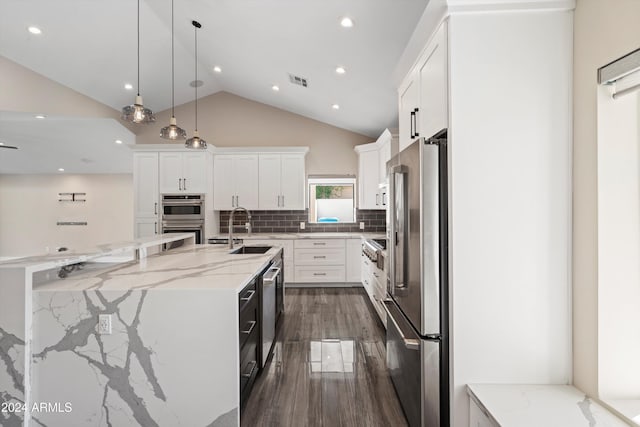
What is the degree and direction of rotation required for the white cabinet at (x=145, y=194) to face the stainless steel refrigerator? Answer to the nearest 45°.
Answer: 0° — it already faces it

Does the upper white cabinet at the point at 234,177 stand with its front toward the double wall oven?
no

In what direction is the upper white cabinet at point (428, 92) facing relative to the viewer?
to the viewer's left

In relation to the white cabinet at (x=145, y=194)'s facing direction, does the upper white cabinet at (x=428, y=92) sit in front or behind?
in front

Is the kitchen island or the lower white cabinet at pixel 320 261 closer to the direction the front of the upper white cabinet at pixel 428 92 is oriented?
the kitchen island

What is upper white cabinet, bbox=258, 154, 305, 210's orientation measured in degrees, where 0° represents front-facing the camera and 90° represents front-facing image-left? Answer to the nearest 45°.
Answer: approximately 0°

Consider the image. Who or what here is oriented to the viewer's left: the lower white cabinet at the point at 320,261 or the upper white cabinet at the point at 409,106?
the upper white cabinet

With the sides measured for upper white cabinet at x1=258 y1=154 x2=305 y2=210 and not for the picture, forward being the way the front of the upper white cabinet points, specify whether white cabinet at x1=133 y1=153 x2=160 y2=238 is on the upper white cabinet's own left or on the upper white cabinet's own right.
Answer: on the upper white cabinet's own right

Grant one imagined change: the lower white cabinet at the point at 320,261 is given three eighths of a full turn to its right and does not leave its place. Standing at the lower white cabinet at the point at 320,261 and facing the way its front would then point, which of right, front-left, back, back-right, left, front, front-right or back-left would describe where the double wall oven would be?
front-left

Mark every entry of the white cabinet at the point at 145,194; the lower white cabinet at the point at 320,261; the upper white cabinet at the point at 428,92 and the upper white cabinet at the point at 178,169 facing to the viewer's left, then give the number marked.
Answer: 1

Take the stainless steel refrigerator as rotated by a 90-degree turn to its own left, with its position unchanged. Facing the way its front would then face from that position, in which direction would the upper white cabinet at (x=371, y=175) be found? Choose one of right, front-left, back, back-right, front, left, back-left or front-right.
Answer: back

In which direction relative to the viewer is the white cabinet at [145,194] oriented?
toward the camera

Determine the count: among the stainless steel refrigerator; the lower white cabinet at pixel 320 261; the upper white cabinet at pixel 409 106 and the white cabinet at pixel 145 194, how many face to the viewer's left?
2

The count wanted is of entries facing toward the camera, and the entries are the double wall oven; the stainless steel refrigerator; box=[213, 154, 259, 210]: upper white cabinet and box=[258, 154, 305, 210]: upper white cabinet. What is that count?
3

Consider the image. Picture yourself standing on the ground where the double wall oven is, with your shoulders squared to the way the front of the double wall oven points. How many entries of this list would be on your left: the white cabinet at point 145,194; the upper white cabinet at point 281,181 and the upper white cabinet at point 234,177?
2

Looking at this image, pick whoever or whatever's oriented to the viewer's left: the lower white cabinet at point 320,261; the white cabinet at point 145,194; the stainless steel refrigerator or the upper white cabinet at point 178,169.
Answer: the stainless steel refrigerator

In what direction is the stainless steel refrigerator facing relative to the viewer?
to the viewer's left

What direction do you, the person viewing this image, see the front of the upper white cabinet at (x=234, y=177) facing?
facing the viewer

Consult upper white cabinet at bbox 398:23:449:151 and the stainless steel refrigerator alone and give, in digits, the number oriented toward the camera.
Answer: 0
